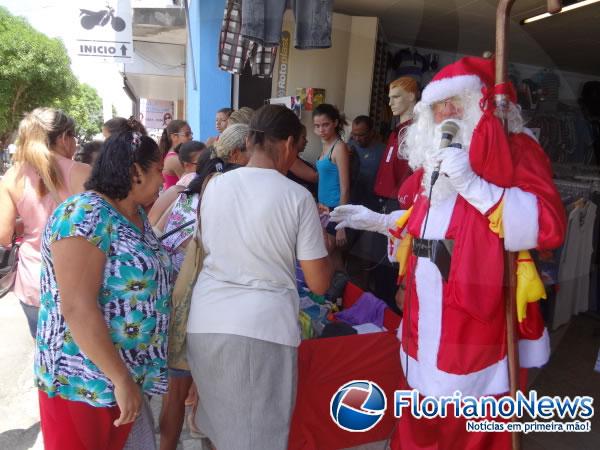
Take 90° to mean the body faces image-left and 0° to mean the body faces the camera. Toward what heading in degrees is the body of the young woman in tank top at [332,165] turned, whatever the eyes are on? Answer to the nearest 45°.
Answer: approximately 45°

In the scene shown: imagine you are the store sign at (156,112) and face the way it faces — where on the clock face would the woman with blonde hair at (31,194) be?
The woman with blonde hair is roughly at 12 o'clock from the store sign.

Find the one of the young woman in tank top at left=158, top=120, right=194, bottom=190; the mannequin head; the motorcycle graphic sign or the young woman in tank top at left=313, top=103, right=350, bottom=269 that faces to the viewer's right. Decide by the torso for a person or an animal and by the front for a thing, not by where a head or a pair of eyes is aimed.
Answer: the young woman in tank top at left=158, top=120, right=194, bottom=190

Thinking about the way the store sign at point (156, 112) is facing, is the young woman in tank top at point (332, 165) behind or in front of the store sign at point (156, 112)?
in front

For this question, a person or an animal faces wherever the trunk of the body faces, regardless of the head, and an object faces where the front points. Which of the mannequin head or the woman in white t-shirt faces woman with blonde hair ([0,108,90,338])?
the mannequin head

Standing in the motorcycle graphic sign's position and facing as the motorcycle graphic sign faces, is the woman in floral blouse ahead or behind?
ahead

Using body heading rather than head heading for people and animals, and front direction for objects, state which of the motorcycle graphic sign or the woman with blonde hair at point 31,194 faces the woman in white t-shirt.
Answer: the motorcycle graphic sign

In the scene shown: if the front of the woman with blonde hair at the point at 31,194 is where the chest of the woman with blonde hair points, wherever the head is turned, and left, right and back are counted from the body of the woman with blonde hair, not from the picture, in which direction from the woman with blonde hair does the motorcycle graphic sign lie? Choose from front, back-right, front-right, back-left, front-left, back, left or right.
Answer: front-left

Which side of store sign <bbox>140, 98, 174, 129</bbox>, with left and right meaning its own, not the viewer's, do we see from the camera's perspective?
front

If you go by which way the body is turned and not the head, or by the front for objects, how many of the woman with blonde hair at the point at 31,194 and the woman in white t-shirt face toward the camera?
0

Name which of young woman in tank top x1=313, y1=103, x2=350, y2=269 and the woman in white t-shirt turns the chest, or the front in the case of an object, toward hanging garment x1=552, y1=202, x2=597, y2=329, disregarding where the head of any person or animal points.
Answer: the woman in white t-shirt

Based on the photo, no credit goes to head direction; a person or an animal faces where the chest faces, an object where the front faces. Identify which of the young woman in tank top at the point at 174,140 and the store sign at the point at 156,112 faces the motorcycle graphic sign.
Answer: the store sign

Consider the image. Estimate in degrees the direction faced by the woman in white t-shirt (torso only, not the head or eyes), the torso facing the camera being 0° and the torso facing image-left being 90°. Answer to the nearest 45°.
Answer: approximately 225°
